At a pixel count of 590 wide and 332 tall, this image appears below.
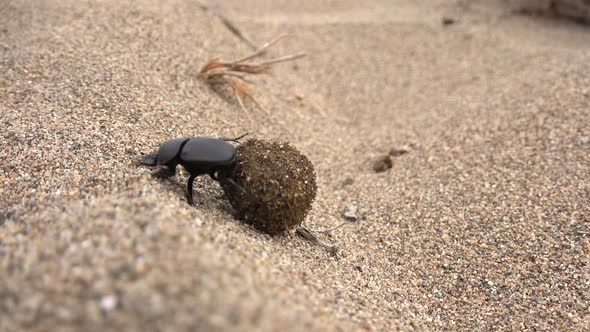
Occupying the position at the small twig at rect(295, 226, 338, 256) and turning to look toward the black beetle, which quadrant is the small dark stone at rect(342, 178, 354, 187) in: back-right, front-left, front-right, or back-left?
front-right

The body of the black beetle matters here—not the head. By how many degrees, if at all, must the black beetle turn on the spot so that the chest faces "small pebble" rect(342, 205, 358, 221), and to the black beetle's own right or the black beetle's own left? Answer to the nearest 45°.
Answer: approximately 135° to the black beetle's own right

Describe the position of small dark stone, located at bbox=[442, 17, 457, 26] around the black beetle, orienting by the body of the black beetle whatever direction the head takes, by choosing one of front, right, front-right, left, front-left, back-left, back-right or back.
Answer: back-right

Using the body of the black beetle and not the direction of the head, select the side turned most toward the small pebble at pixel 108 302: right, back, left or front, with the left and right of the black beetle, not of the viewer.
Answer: left

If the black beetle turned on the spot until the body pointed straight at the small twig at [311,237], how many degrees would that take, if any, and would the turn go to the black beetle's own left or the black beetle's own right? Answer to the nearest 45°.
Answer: approximately 180°

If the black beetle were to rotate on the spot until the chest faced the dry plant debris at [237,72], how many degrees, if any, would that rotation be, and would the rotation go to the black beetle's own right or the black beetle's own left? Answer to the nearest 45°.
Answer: approximately 90° to the black beetle's own right

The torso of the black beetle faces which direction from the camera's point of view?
to the viewer's left
